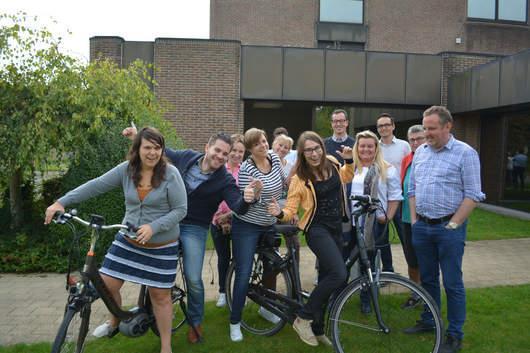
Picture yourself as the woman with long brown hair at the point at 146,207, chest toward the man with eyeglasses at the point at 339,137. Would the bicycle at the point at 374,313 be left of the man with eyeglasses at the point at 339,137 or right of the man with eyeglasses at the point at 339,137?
right

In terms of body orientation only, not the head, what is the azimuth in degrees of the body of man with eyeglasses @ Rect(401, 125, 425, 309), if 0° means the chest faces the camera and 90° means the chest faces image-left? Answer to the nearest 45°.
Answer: approximately 0°

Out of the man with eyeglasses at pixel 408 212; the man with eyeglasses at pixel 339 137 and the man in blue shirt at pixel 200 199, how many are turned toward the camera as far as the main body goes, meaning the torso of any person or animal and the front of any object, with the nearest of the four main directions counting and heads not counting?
3

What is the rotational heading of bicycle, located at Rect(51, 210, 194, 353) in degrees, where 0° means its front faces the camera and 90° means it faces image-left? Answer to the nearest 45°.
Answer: approximately 45°

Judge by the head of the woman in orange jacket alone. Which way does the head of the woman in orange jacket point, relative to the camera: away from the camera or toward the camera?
toward the camera

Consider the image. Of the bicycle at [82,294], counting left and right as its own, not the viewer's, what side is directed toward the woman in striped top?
back

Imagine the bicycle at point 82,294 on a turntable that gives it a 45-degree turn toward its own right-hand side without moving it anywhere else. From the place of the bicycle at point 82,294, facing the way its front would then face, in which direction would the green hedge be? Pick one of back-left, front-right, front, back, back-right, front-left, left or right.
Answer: right

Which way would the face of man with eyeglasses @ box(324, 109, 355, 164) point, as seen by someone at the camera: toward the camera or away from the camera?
toward the camera

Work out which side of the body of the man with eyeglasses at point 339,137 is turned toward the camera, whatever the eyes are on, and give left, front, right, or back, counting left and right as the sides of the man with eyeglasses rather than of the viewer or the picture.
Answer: front

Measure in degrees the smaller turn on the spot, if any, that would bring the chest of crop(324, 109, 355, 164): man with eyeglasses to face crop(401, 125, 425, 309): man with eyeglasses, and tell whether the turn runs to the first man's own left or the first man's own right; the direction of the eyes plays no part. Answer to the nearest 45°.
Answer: approximately 45° to the first man's own left

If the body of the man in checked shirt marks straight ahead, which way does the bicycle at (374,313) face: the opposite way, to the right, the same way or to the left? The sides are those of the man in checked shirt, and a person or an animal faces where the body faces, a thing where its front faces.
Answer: to the left
